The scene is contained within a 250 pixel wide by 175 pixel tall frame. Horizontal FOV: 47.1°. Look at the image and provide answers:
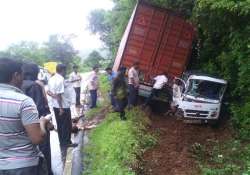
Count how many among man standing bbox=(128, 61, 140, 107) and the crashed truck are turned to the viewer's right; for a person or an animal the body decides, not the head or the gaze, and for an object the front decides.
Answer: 1

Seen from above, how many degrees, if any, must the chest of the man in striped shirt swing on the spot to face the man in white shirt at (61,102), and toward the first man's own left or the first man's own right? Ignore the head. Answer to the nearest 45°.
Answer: approximately 45° to the first man's own left

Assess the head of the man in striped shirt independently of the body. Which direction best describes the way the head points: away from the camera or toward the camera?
away from the camera

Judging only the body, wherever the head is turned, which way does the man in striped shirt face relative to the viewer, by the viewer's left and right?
facing away from the viewer and to the right of the viewer

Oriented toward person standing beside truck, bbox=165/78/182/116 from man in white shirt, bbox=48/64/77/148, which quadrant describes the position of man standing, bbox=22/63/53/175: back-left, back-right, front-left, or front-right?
back-right

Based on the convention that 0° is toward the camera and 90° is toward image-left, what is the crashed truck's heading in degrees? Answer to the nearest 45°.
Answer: approximately 0°
